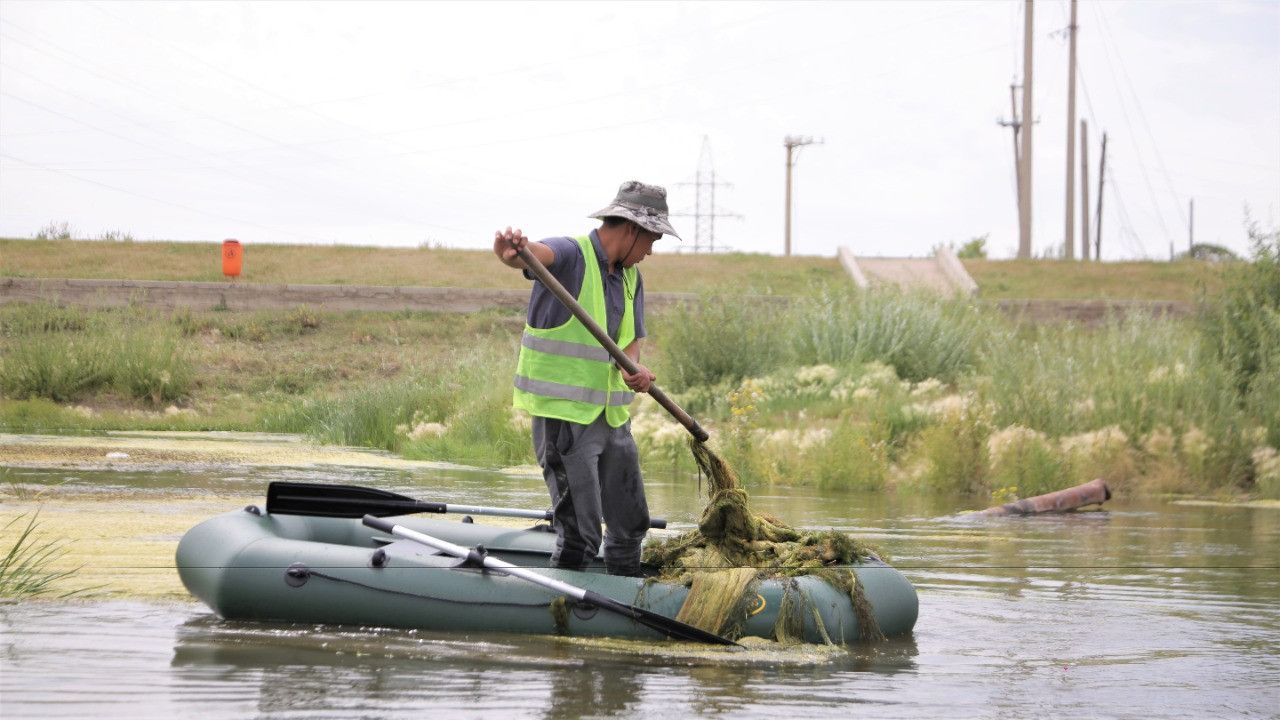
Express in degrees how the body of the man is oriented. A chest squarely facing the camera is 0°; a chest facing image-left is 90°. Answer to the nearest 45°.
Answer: approximately 315°

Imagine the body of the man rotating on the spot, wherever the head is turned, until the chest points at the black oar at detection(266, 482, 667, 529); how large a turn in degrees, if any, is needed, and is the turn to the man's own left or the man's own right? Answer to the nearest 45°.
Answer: approximately 180°

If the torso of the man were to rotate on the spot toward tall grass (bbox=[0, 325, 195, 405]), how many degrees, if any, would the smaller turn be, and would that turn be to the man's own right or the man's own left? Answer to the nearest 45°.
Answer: approximately 180°

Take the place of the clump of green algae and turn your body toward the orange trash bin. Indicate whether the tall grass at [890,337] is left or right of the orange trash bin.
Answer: right

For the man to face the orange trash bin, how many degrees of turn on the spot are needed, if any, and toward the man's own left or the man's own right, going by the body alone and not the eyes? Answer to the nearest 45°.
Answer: approximately 135° to the man's own left

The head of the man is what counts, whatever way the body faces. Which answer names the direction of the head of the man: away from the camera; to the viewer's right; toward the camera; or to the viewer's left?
to the viewer's right

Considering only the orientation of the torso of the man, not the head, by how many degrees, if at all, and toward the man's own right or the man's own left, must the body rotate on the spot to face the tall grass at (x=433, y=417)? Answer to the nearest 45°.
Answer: approximately 135° to the man's own left

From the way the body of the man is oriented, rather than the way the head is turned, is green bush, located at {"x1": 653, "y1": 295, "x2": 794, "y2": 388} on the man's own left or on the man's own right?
on the man's own left
